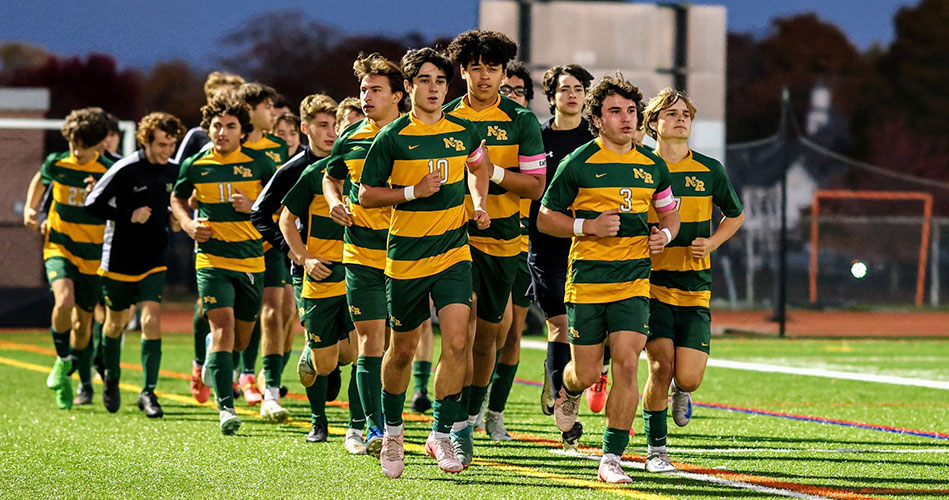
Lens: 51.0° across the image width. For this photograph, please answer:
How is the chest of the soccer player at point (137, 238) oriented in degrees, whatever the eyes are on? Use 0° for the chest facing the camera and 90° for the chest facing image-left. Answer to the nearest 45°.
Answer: approximately 315°

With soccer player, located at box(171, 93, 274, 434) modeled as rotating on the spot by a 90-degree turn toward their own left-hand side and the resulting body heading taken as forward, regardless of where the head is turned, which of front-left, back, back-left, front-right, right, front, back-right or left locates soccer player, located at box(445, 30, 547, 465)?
front-right

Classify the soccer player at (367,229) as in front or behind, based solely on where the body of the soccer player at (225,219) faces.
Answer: in front

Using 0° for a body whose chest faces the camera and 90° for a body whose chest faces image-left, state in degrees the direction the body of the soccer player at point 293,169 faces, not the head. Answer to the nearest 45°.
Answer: approximately 315°

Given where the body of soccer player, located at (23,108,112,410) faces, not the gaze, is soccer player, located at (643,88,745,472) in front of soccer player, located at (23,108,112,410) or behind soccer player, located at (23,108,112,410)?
in front

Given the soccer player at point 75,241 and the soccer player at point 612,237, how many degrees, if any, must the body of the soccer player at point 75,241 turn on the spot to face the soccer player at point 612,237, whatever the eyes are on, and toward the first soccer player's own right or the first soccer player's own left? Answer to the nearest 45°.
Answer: approximately 45° to the first soccer player's own left

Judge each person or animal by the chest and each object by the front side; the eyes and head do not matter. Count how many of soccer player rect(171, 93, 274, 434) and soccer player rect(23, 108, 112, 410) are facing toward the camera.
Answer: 2

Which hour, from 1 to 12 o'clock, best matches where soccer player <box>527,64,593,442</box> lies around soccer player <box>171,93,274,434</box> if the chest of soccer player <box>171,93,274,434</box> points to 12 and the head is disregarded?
soccer player <box>527,64,593,442</box> is roughly at 10 o'clock from soccer player <box>171,93,274,434</box>.
